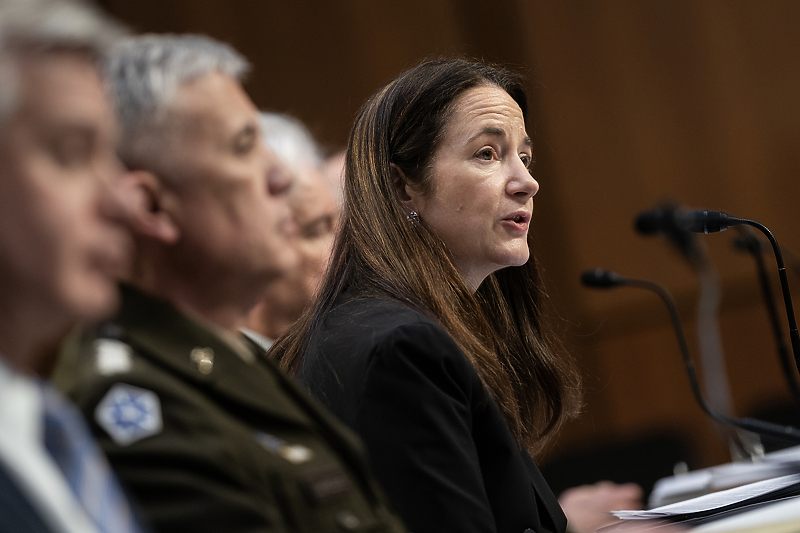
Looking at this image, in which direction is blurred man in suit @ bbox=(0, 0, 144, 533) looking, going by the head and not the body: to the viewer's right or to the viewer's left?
to the viewer's right

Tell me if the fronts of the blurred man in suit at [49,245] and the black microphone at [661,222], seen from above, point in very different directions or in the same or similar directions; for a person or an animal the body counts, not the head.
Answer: very different directions

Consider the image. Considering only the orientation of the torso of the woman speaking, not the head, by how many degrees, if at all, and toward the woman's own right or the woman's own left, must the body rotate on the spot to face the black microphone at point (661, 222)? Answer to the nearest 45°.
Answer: approximately 45° to the woman's own left

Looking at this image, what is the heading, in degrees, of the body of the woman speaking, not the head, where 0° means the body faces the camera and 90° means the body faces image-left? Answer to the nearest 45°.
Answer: approximately 270°

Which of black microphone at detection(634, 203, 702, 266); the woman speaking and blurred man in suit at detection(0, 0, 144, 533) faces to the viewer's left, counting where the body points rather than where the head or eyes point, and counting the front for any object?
the black microphone

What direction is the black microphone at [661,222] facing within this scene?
to the viewer's left

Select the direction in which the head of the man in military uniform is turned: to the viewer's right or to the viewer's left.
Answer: to the viewer's right

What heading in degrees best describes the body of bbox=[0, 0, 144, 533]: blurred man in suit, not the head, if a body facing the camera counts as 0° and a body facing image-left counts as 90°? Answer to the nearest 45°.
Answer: approximately 315°

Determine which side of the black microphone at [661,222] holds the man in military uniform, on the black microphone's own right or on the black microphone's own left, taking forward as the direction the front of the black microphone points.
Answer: on the black microphone's own left
